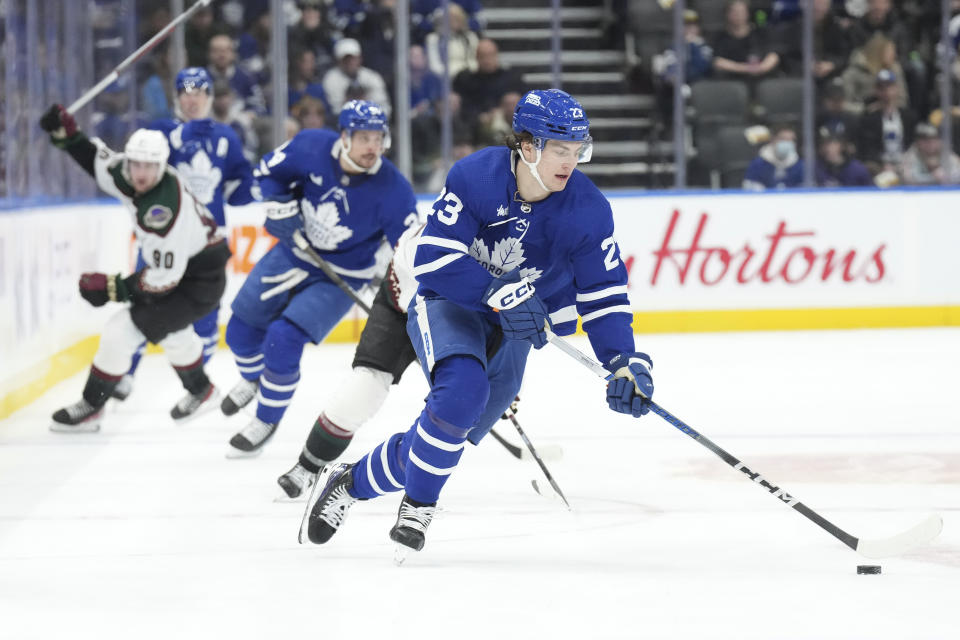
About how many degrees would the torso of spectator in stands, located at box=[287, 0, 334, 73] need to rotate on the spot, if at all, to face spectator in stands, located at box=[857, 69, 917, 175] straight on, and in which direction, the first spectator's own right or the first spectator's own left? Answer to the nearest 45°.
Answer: approximately 90° to the first spectator's own left

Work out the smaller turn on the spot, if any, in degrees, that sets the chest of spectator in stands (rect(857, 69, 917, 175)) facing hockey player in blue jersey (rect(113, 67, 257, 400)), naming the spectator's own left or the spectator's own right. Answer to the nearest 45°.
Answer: approximately 45° to the spectator's own right

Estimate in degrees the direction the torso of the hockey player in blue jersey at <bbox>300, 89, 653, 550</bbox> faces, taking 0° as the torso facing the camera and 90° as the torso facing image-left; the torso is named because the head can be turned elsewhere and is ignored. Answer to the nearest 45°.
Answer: approximately 315°

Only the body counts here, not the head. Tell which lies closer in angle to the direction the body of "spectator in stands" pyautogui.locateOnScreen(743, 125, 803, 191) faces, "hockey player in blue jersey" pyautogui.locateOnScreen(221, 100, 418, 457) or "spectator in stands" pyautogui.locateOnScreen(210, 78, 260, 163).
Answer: the hockey player in blue jersey

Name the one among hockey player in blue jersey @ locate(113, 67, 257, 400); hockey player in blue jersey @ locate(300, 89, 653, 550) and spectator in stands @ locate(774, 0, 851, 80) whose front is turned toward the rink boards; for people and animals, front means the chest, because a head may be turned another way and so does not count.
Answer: the spectator in stands

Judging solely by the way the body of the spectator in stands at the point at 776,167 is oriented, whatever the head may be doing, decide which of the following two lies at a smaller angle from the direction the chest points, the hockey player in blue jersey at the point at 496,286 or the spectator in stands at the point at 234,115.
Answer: the hockey player in blue jersey

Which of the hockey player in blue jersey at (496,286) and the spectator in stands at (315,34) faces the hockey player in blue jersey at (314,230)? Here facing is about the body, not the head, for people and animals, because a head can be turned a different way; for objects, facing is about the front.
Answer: the spectator in stands
